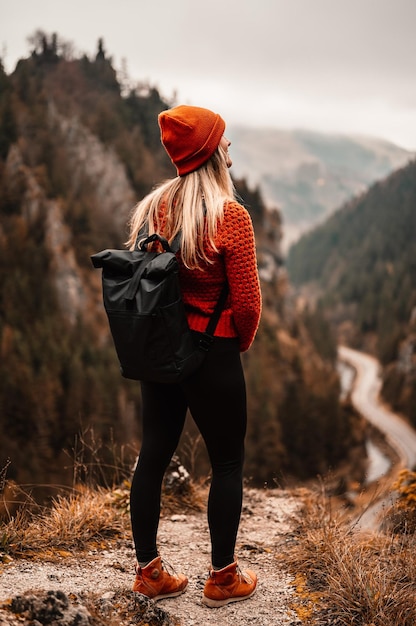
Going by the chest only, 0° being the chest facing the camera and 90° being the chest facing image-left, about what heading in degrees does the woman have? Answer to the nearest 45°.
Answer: approximately 225°
